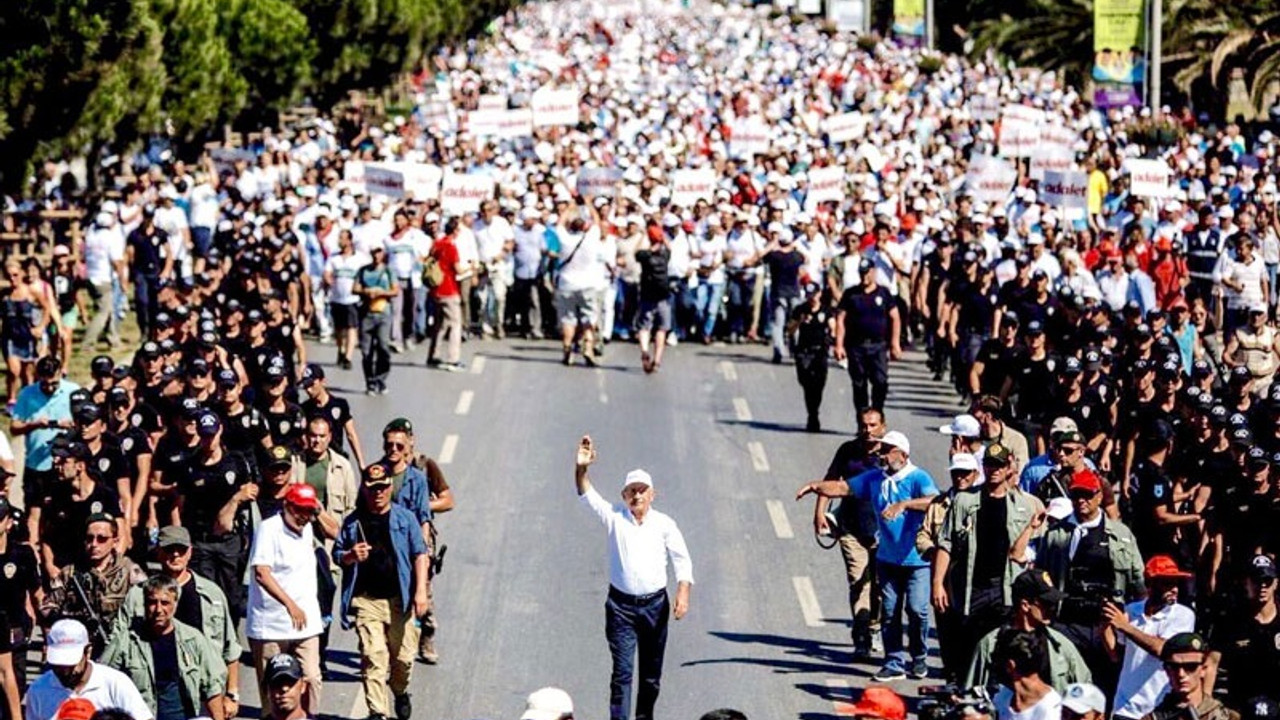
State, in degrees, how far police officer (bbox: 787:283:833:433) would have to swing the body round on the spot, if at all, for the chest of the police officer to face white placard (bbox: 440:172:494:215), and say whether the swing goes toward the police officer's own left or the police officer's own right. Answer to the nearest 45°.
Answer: approximately 135° to the police officer's own right

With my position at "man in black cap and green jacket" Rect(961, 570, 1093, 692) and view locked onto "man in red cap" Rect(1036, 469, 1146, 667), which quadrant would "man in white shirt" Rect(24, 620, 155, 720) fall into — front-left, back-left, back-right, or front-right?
back-left

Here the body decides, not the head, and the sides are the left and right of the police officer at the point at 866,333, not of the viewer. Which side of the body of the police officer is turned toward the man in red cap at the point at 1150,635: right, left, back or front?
front

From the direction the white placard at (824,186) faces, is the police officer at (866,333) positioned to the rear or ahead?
ahead

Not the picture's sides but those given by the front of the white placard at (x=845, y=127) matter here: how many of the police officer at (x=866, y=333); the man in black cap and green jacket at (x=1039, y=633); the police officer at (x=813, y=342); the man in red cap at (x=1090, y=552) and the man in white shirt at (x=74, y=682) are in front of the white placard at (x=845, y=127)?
5

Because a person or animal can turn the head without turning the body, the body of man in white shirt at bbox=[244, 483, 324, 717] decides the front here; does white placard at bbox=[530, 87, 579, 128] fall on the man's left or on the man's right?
on the man's left

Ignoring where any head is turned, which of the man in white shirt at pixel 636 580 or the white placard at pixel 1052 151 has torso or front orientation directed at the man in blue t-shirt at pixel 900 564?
the white placard

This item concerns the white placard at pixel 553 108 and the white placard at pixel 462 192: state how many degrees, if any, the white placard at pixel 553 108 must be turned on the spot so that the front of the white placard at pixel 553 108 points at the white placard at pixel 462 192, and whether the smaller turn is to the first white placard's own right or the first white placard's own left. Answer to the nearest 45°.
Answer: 0° — it already faces it

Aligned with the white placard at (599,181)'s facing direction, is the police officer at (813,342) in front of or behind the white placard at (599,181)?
in front

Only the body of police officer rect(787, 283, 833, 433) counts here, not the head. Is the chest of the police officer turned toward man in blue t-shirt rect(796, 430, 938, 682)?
yes
